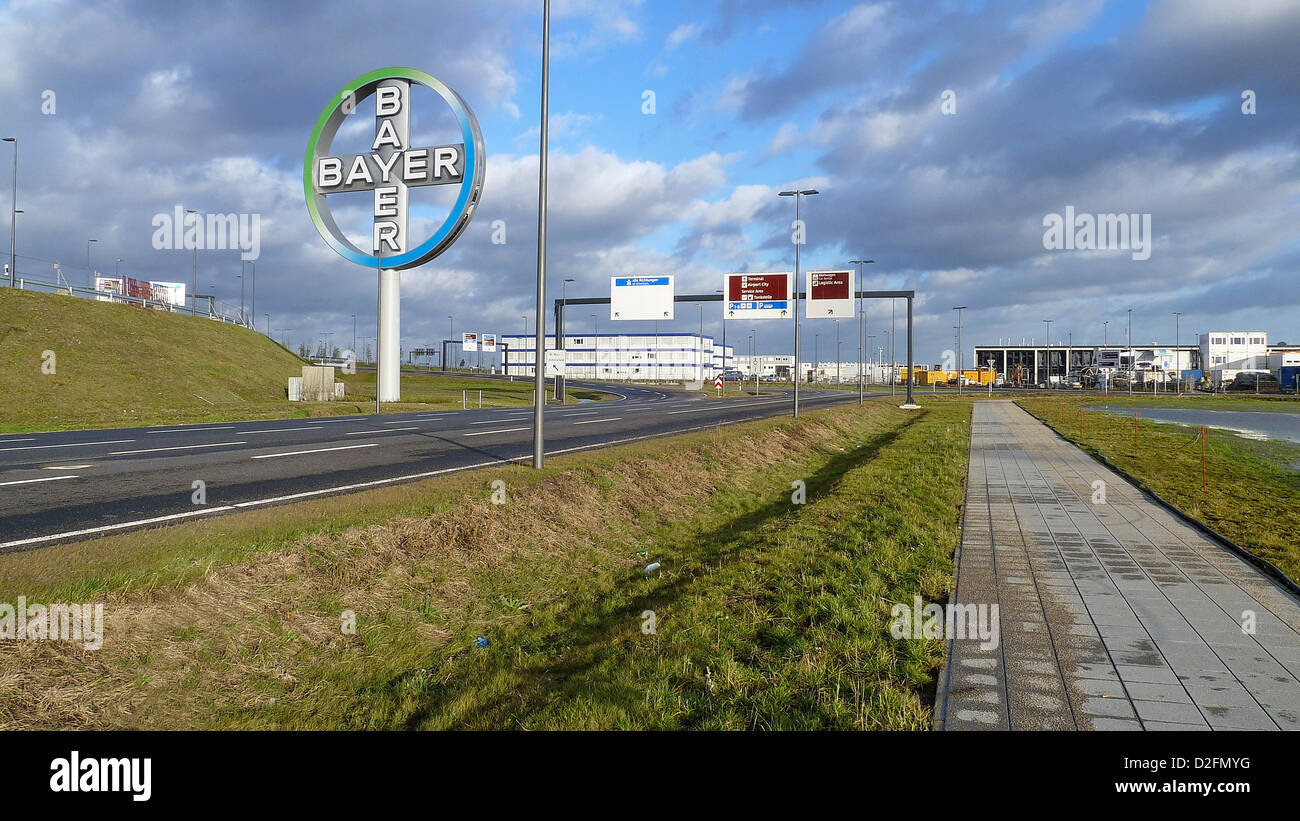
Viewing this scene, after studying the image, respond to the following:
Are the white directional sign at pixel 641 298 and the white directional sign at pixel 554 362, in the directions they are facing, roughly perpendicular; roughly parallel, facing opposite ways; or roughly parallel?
roughly parallel

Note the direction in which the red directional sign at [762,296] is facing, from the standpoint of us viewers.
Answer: facing the viewer

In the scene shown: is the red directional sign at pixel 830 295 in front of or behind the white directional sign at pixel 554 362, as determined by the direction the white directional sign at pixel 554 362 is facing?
behind

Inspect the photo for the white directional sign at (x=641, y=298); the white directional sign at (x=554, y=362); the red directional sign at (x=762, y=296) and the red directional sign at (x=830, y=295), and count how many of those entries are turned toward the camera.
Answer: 4

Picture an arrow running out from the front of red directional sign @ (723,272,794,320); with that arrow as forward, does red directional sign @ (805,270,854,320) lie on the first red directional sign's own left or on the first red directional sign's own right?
on the first red directional sign's own left

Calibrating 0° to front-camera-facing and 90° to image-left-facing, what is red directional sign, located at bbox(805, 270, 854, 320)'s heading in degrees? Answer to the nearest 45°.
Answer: approximately 0°

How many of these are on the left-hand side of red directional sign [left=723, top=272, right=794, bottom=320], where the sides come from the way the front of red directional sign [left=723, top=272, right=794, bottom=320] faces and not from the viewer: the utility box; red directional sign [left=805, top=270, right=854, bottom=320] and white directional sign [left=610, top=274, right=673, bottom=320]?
1

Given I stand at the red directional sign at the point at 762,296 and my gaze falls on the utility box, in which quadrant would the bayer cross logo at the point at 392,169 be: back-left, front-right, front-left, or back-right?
front-left

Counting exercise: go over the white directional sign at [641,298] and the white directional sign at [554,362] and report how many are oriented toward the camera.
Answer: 2

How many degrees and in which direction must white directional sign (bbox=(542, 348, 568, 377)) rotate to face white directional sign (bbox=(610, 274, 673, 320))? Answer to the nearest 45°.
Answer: approximately 180°

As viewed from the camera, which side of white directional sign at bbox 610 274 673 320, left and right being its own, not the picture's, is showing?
front

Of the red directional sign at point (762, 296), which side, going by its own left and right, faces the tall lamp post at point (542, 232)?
front
